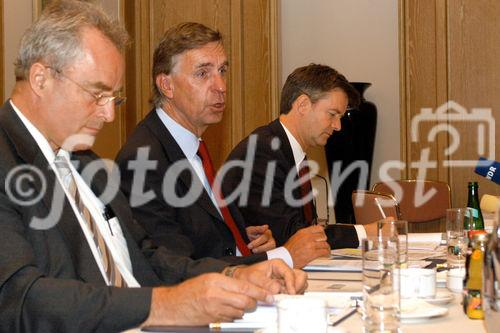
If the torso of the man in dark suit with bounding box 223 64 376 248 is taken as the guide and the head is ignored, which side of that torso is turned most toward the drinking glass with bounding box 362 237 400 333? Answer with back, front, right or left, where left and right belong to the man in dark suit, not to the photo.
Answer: right

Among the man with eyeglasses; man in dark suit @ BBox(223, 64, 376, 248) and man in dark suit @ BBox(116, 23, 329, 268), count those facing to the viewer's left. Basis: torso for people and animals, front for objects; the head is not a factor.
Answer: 0

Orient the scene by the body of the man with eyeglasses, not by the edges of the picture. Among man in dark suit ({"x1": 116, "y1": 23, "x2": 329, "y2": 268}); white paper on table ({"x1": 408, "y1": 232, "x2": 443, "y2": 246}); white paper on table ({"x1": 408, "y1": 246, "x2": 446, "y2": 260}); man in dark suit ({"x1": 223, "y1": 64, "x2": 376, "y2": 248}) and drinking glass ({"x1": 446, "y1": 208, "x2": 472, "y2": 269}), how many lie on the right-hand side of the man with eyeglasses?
0

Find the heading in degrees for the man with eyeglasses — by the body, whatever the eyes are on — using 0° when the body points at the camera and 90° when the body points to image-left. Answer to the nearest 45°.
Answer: approximately 315°

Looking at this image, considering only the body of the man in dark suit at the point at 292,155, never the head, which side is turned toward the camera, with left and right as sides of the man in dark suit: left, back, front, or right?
right

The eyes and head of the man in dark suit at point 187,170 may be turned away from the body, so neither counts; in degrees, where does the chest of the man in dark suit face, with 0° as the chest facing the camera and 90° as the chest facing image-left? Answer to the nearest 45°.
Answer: approximately 315°

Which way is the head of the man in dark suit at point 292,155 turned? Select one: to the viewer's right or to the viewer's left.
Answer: to the viewer's right

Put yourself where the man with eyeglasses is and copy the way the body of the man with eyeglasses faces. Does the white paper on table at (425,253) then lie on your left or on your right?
on your left

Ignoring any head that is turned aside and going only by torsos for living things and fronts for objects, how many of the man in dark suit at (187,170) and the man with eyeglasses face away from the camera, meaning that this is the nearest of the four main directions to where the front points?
0

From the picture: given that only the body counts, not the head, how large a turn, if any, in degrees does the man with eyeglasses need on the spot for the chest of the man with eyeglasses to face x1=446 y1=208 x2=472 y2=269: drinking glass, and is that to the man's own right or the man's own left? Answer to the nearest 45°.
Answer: approximately 90° to the man's own left

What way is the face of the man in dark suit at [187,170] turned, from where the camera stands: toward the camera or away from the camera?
toward the camera

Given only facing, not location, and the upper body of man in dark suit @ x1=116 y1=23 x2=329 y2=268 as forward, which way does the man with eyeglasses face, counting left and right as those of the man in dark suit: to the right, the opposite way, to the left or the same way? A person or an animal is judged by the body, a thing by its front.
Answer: the same way

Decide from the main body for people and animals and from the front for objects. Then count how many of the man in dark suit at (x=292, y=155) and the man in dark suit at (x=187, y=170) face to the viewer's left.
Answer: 0
